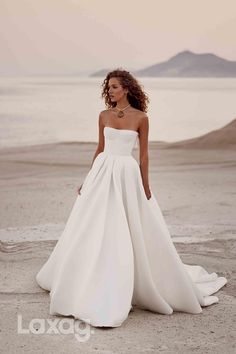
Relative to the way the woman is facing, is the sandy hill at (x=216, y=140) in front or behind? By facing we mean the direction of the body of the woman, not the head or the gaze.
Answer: behind

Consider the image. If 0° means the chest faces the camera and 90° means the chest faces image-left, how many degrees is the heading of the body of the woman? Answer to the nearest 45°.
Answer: approximately 45°

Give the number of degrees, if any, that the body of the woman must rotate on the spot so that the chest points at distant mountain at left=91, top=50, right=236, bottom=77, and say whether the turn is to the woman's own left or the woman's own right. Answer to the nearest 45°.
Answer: approximately 135° to the woman's own right
